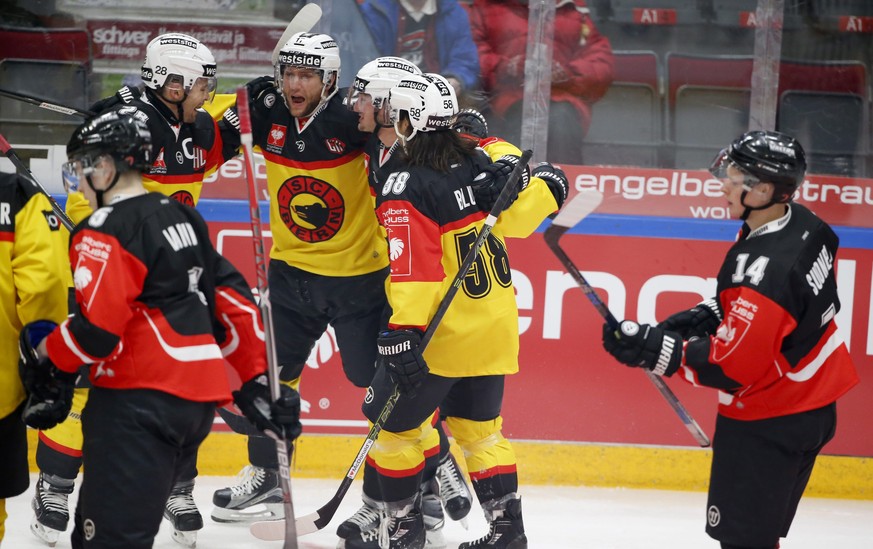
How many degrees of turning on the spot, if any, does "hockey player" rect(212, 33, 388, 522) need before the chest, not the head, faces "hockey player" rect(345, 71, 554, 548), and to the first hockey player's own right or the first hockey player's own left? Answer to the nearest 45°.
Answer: approximately 45° to the first hockey player's own left

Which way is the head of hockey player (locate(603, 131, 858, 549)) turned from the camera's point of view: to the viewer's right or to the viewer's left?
to the viewer's left

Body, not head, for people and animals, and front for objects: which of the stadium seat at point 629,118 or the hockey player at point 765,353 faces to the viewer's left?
the hockey player

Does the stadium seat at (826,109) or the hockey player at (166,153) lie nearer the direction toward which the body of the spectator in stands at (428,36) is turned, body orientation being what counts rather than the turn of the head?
the hockey player

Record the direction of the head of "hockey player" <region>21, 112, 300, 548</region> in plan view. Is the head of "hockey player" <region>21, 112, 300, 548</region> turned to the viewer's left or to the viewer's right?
to the viewer's left

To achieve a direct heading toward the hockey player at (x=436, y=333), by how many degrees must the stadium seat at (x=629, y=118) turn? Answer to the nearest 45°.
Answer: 0° — it already faces them

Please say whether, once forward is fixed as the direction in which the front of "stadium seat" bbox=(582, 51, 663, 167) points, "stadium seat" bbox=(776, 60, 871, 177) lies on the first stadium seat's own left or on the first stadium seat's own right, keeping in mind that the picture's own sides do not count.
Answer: on the first stadium seat's own left

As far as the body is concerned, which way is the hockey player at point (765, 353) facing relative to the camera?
to the viewer's left

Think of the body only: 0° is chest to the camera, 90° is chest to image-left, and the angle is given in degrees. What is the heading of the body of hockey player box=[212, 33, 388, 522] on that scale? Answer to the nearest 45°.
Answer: approximately 0°
